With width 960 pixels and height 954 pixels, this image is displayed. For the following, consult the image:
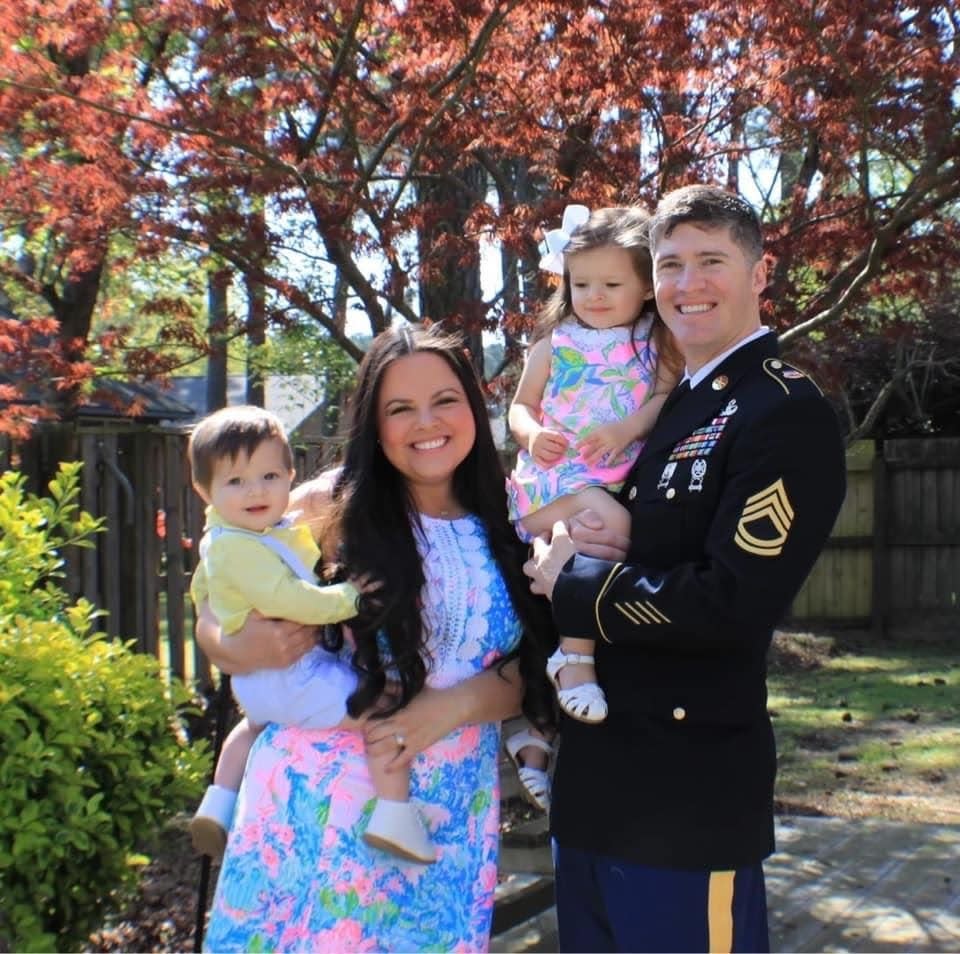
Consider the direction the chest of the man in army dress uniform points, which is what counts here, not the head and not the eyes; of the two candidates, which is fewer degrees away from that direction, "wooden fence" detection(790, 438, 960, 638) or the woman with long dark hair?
the woman with long dark hair

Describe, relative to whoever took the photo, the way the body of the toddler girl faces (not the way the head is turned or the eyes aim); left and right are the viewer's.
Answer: facing the viewer

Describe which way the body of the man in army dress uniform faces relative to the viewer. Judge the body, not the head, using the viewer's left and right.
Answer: facing the viewer and to the left of the viewer

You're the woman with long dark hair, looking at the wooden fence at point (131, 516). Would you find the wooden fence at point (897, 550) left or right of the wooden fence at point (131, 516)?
right

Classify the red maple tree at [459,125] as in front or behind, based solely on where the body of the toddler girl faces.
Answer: behind

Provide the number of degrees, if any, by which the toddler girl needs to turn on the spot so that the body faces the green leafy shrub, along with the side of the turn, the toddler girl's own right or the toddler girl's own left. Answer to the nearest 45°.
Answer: approximately 90° to the toddler girl's own right

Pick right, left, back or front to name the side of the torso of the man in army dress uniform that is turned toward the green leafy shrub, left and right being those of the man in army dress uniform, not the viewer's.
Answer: right

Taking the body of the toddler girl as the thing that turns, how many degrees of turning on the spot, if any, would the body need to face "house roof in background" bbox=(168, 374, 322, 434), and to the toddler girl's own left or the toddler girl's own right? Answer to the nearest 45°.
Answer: approximately 180°
